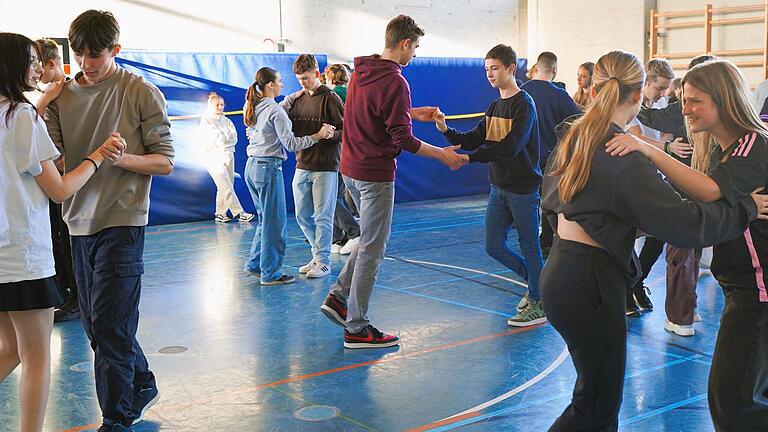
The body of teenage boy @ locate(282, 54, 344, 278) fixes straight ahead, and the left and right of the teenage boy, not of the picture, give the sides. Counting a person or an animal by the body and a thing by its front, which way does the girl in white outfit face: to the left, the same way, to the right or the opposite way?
to the left

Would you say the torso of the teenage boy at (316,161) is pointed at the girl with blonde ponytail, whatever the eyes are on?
no

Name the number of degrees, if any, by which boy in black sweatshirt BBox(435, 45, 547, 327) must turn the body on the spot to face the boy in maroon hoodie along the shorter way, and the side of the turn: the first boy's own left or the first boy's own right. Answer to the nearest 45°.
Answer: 0° — they already face them

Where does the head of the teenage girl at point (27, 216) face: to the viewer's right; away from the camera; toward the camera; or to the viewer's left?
to the viewer's right

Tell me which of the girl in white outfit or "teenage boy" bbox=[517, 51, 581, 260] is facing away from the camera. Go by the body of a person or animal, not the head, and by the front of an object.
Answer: the teenage boy

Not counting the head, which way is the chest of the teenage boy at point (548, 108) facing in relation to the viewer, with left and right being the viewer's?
facing away from the viewer

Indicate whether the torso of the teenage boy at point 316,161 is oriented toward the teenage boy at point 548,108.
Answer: no

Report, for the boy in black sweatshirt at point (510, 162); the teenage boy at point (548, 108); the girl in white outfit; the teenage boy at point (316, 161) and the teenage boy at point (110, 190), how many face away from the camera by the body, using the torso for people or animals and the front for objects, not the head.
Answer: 1

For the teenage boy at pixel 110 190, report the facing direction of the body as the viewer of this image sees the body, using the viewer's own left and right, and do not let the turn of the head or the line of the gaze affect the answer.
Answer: facing the viewer and to the left of the viewer

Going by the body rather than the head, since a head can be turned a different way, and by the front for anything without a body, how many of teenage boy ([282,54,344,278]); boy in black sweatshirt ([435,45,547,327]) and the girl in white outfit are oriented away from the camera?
0

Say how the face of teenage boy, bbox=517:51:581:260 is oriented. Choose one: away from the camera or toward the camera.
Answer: away from the camera

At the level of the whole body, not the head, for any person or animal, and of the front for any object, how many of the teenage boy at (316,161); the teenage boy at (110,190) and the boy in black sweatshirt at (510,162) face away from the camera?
0

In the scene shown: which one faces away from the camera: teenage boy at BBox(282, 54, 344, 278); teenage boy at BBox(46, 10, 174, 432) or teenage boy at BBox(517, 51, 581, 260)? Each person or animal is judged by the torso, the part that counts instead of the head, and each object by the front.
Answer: teenage boy at BBox(517, 51, 581, 260)

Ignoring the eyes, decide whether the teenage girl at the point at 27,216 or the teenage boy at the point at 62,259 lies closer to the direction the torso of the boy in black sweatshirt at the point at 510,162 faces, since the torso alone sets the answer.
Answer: the teenage girl

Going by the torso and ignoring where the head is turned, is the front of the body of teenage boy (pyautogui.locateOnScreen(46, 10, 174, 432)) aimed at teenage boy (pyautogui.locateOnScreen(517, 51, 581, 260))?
no

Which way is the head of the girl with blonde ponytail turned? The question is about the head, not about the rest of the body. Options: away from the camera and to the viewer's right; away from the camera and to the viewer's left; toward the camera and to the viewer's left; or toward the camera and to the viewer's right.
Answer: away from the camera and to the viewer's right

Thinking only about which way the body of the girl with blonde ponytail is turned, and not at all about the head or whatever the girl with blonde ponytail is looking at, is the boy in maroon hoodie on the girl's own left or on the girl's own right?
on the girl's own left

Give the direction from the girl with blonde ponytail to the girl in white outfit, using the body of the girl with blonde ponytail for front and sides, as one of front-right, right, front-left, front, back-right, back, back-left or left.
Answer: left

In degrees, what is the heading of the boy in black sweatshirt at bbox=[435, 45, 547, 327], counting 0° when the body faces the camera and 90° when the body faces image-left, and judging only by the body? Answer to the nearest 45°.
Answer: approximately 45°

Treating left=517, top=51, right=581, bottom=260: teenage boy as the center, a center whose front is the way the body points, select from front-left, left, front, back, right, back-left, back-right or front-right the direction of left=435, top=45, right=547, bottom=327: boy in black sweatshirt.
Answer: back
